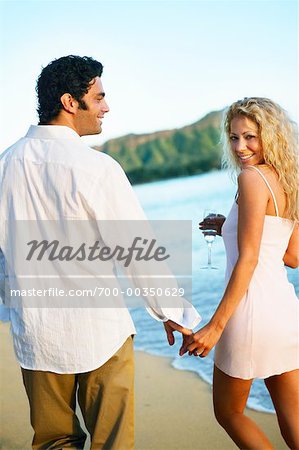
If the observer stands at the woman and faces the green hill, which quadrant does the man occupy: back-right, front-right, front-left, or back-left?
back-left

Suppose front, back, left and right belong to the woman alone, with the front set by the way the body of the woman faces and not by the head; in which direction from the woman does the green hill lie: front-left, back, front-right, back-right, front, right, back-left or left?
front-right

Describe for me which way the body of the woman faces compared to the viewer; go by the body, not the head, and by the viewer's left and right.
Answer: facing away from the viewer and to the left of the viewer

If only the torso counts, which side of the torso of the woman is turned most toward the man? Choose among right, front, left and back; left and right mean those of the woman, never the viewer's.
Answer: left

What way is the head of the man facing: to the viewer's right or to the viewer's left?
to the viewer's right
